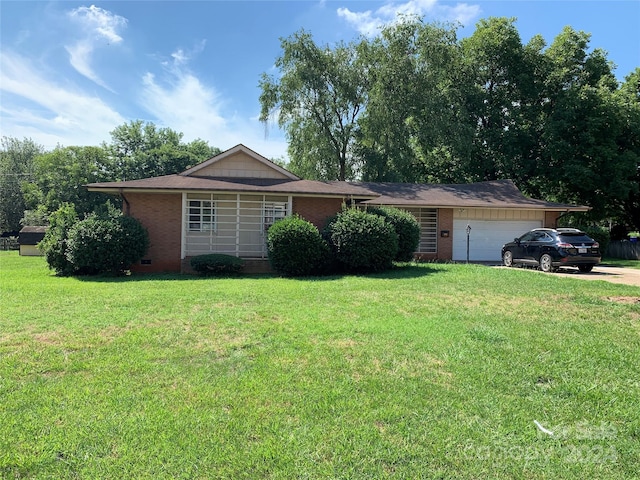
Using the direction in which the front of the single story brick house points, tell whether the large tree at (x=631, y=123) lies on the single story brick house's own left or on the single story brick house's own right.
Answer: on the single story brick house's own left

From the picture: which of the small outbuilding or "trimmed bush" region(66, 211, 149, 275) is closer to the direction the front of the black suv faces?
the small outbuilding

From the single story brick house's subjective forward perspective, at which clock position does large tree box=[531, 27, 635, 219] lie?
The large tree is roughly at 8 o'clock from the single story brick house.

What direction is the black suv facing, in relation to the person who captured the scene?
facing away from the viewer and to the left of the viewer

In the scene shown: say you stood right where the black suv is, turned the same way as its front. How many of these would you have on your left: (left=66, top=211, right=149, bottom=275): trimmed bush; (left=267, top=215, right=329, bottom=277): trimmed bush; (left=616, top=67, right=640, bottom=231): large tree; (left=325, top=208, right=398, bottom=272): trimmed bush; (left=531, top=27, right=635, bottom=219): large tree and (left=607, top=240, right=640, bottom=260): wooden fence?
3

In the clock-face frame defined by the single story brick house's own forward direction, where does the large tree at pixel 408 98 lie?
The large tree is roughly at 7 o'clock from the single story brick house.

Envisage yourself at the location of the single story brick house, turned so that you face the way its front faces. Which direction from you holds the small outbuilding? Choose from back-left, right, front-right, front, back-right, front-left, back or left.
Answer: back-right

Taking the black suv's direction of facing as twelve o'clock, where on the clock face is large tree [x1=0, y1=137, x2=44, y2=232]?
The large tree is roughly at 11 o'clock from the black suv.

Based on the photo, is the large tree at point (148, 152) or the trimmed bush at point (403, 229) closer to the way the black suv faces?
the large tree

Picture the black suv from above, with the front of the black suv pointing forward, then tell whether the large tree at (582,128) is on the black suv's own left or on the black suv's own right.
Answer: on the black suv's own right
